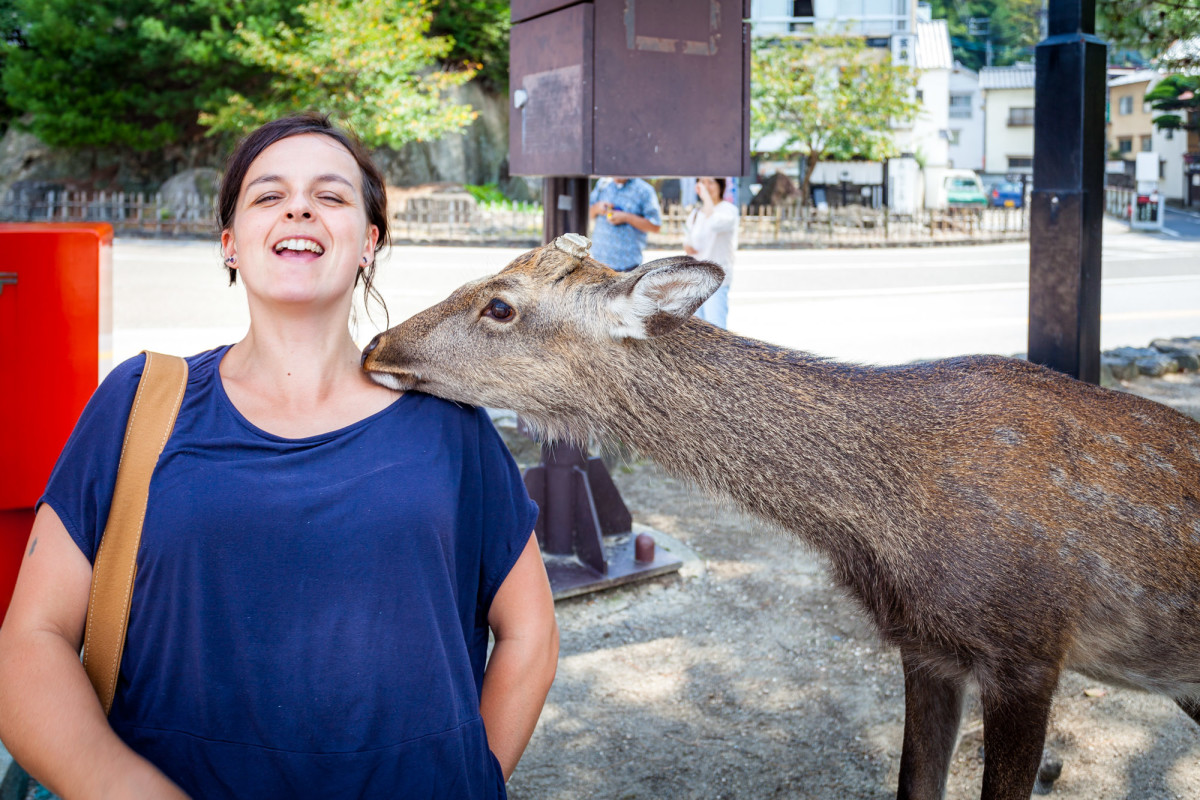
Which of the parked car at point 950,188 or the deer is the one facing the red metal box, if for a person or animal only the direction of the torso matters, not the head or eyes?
the deer

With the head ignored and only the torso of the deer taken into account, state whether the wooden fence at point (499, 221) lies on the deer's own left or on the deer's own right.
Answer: on the deer's own right

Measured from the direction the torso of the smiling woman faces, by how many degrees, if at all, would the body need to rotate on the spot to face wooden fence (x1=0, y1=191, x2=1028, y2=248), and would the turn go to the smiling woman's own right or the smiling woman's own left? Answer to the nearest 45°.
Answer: approximately 180°

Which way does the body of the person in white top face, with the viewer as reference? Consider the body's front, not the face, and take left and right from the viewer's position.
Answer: facing the viewer and to the left of the viewer

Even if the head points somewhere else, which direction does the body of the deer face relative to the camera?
to the viewer's left

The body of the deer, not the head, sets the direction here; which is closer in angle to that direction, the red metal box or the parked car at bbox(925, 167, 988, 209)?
the red metal box

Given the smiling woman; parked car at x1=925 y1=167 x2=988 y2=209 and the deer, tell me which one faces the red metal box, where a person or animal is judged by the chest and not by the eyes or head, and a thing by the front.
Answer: the deer

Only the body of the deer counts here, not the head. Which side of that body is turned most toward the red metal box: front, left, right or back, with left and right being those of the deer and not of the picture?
front
